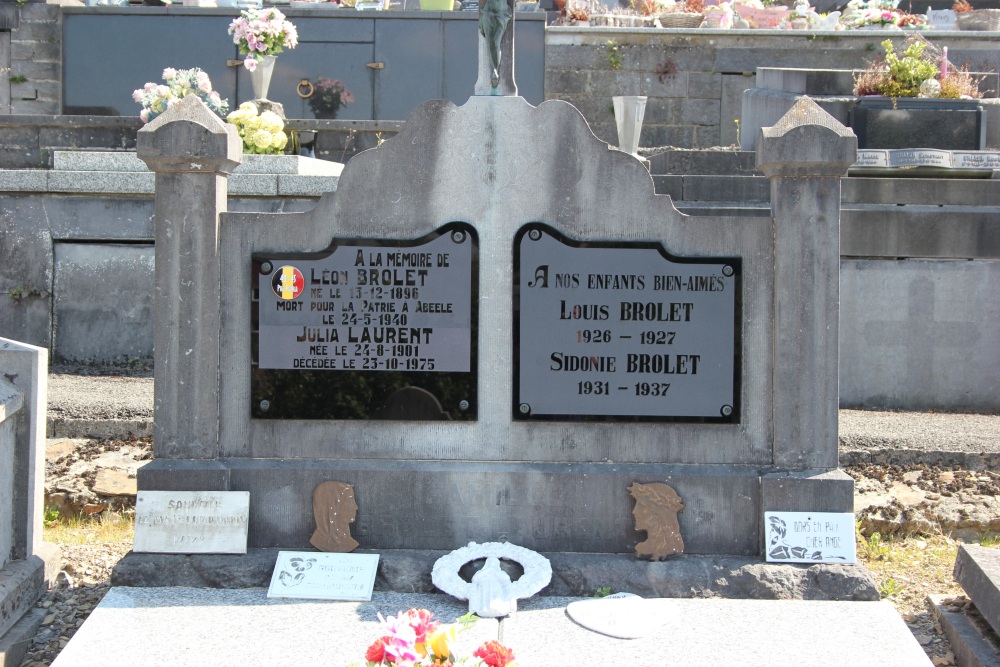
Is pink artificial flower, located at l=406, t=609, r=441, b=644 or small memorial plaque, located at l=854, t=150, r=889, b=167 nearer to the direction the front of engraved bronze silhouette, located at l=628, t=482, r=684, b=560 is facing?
the pink artificial flower

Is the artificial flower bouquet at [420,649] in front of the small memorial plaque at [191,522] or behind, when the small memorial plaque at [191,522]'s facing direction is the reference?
in front

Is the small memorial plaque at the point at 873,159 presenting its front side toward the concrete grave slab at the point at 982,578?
yes

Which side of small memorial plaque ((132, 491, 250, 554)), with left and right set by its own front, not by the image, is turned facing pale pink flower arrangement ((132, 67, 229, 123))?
back

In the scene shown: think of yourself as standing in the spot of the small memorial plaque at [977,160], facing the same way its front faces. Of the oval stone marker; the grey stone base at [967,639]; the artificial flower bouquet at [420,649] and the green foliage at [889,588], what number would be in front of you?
4

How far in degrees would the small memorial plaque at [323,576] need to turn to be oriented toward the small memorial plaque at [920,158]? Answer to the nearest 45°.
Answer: approximately 135° to its left

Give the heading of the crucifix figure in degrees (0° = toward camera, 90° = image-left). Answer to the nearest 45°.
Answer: approximately 0°
